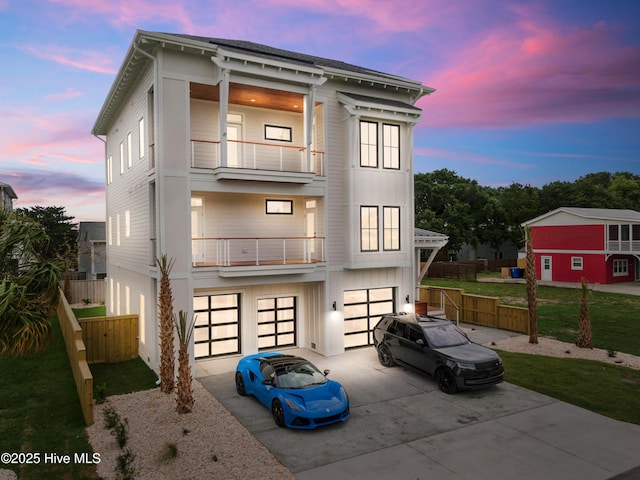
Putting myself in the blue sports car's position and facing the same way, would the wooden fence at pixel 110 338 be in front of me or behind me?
behind

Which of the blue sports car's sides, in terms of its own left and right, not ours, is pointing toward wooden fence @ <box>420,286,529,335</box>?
left

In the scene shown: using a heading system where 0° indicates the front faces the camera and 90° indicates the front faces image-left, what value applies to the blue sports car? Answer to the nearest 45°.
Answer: approximately 315°

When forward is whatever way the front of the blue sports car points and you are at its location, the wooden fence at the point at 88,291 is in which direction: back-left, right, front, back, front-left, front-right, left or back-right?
back

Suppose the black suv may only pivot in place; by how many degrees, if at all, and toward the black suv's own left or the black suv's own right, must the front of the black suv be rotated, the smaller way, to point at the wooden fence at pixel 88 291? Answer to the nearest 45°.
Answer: approximately 180°

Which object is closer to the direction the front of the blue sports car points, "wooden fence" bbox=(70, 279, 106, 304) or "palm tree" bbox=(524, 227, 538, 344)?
the palm tree

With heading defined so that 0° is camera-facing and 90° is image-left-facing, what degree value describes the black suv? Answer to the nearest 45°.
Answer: approximately 315°

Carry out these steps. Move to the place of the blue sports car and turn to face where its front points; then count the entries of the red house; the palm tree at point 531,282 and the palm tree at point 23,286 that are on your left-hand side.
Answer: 2

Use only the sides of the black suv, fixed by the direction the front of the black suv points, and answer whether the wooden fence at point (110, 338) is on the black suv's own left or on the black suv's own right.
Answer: on the black suv's own right

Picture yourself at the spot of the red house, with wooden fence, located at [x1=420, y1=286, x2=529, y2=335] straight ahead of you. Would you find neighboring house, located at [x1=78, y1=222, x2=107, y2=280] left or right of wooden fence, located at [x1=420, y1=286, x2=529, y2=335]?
right
